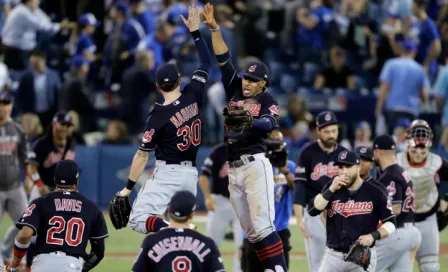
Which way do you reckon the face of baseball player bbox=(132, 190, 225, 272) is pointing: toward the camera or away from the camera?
away from the camera

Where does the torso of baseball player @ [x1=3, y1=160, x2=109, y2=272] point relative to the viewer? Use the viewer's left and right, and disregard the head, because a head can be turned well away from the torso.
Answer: facing away from the viewer

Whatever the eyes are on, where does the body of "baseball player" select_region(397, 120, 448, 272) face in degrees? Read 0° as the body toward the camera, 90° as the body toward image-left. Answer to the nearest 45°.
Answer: approximately 0°

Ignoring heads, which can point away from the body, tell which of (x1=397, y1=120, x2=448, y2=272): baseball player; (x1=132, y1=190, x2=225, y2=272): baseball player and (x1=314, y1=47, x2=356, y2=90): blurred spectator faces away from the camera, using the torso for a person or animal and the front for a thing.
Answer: (x1=132, y1=190, x2=225, y2=272): baseball player

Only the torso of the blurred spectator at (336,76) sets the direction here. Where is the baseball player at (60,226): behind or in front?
in front

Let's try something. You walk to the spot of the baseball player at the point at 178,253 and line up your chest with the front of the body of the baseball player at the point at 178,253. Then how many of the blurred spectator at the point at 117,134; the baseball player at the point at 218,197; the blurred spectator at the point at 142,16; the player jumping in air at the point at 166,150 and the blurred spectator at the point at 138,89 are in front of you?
5

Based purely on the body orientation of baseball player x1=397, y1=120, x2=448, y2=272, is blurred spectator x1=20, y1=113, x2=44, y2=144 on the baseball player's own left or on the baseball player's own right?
on the baseball player's own right

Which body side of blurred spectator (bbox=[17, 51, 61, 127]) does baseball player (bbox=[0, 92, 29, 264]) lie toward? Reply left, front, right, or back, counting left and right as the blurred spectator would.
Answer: front
